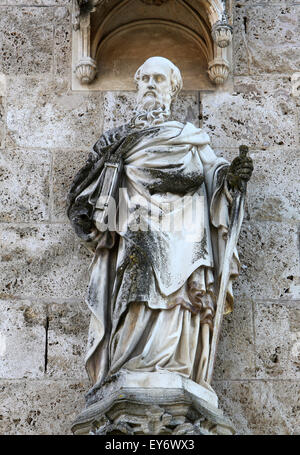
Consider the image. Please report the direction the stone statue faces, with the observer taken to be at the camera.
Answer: facing the viewer
